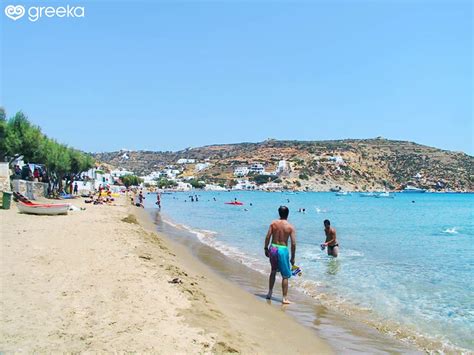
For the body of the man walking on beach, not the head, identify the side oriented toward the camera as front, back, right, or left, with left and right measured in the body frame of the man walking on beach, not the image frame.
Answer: back

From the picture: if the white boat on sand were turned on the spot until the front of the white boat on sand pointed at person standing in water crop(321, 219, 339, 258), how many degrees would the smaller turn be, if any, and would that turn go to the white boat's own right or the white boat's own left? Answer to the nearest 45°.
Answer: approximately 135° to the white boat's own left

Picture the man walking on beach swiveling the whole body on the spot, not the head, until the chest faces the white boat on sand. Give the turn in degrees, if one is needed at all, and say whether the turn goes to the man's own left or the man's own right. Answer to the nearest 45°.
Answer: approximately 45° to the man's own left

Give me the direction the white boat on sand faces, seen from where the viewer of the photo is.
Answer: facing to the left of the viewer

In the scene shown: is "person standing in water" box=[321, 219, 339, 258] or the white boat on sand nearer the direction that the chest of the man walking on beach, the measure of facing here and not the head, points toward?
the person standing in water

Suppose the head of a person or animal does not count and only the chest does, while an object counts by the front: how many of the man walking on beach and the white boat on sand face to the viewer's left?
1

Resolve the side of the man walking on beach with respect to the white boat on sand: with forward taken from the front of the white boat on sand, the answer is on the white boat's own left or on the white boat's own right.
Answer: on the white boat's own left

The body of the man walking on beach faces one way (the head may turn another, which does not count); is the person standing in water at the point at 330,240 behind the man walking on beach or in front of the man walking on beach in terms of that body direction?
in front

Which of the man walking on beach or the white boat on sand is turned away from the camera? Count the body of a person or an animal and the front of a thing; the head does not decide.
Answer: the man walking on beach
